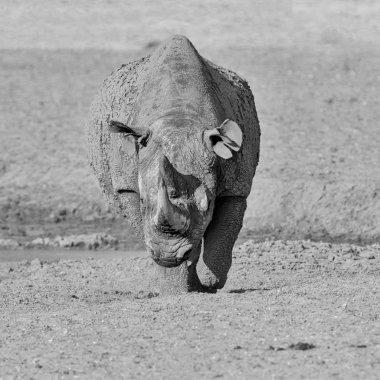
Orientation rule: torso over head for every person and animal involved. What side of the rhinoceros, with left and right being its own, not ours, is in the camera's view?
front
